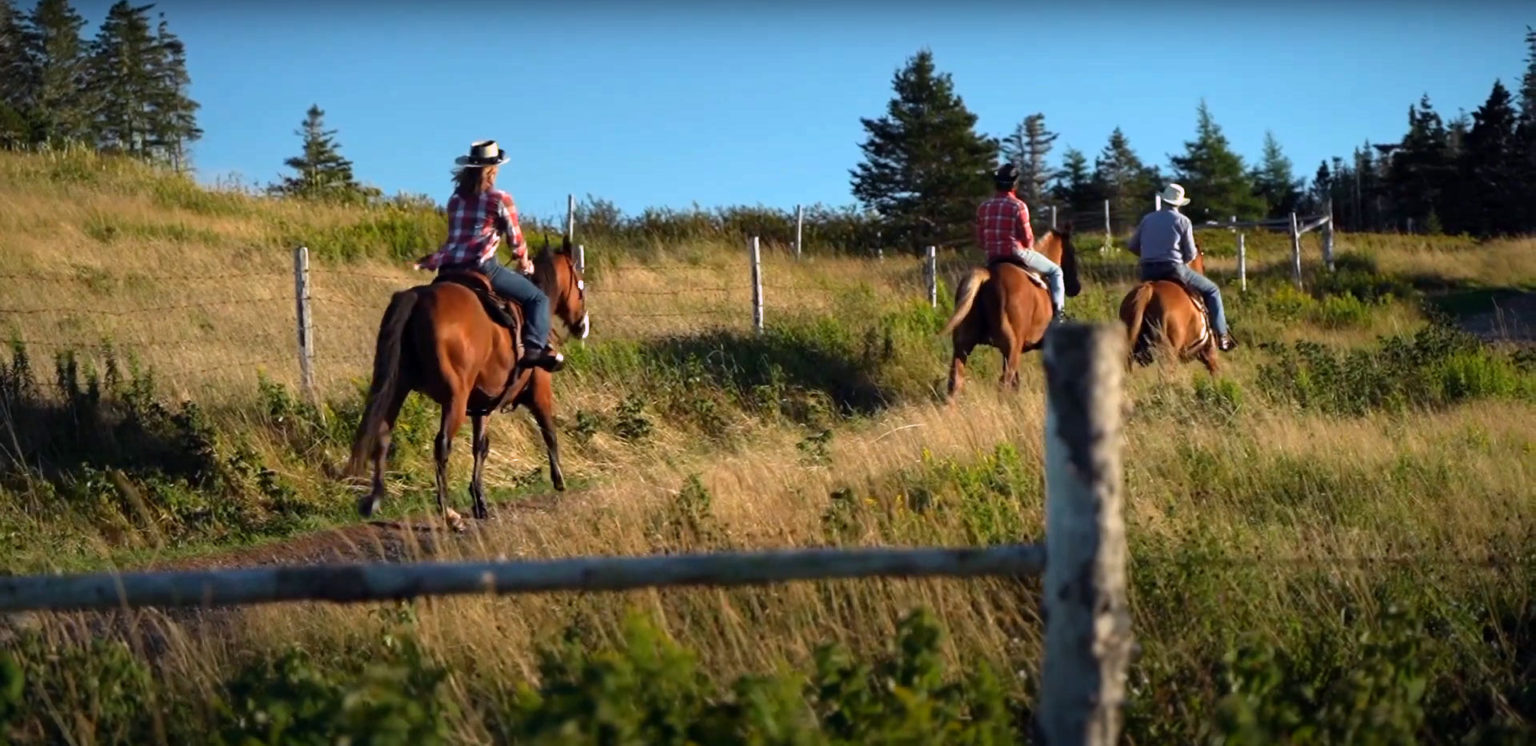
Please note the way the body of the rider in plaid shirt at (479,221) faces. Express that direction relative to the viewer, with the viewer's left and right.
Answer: facing away from the viewer and to the right of the viewer

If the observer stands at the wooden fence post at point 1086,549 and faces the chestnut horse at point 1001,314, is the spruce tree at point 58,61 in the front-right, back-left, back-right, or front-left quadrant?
front-left

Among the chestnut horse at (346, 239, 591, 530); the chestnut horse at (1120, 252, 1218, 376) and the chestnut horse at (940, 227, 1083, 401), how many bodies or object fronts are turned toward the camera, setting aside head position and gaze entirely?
0

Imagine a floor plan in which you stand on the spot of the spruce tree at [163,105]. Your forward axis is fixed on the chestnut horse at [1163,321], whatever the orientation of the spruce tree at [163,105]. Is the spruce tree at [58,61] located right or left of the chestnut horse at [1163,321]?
right

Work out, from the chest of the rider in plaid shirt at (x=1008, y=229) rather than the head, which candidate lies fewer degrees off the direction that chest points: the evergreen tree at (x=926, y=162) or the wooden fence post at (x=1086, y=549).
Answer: the evergreen tree

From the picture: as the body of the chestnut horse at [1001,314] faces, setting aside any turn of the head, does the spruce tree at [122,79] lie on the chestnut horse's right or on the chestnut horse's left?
on the chestnut horse's left

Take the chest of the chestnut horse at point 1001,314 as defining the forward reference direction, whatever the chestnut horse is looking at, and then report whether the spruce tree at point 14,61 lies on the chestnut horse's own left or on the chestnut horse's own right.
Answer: on the chestnut horse's own left

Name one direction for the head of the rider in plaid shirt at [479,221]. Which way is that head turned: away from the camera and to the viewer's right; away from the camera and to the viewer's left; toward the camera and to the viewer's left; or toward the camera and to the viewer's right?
away from the camera and to the viewer's right

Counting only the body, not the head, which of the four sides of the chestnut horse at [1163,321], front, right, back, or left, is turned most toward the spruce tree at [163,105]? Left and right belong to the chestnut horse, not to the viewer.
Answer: left

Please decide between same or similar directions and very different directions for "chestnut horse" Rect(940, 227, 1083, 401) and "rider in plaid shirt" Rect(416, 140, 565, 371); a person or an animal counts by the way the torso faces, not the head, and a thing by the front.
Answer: same or similar directions

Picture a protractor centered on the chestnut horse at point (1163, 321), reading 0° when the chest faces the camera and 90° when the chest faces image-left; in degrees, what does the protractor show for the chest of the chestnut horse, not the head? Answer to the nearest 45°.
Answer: approximately 225°

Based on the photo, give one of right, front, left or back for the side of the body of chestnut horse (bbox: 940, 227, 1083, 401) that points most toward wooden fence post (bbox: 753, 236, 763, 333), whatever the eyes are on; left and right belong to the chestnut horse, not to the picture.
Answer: left

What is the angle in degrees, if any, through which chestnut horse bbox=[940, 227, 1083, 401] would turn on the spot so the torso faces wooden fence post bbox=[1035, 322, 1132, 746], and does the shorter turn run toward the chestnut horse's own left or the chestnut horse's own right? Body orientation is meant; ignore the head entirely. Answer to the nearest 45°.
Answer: approximately 135° to the chestnut horse's own right

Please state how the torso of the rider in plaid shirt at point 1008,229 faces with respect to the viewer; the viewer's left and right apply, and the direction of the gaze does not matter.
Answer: facing away from the viewer and to the right of the viewer

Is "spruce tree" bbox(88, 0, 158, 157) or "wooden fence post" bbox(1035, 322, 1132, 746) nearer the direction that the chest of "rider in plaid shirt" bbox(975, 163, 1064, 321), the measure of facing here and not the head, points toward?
the spruce tree

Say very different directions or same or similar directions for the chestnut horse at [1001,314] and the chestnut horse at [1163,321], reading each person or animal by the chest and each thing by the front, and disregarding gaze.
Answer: same or similar directions

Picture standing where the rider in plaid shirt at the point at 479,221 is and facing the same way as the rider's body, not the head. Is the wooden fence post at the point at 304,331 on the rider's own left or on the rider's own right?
on the rider's own left

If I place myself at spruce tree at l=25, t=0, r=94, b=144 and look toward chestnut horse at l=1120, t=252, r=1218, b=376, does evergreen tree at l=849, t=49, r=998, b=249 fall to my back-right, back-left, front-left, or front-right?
front-left

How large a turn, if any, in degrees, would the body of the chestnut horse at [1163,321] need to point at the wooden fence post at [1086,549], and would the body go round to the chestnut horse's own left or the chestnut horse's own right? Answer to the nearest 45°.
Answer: approximately 135° to the chestnut horse's own right

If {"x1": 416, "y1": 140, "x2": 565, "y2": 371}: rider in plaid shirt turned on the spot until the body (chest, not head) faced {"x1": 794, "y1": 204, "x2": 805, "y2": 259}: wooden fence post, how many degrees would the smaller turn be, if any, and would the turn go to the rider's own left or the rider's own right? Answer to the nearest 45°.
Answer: approximately 45° to the rider's own left
